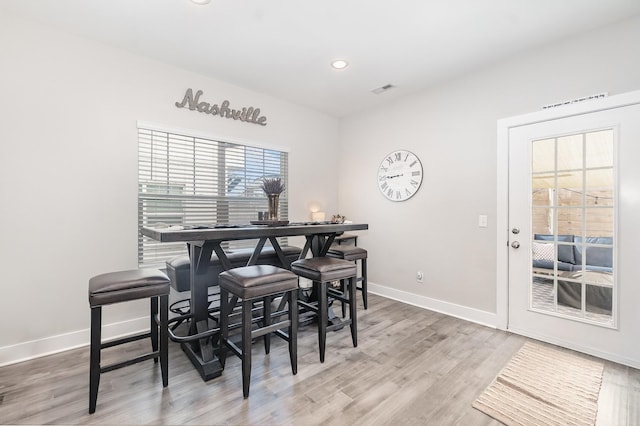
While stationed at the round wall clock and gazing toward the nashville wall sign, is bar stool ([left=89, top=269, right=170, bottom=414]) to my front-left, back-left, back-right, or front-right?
front-left

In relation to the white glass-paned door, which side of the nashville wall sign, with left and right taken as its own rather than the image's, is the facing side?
front

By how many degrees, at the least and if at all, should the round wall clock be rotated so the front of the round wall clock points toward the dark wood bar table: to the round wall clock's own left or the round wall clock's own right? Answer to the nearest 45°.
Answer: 0° — it already faces it

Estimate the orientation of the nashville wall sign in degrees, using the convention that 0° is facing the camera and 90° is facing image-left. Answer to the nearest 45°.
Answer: approximately 315°

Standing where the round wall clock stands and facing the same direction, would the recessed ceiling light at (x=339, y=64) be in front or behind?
in front

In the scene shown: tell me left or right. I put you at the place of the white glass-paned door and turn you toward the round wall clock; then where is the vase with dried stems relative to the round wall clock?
left

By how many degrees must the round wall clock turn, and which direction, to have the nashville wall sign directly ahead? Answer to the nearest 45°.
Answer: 0° — it already faces it

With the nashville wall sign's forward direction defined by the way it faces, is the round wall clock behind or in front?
in front

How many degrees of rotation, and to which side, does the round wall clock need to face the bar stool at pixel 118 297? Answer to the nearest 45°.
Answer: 0° — it already faces it

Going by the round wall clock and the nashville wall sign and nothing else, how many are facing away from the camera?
0
